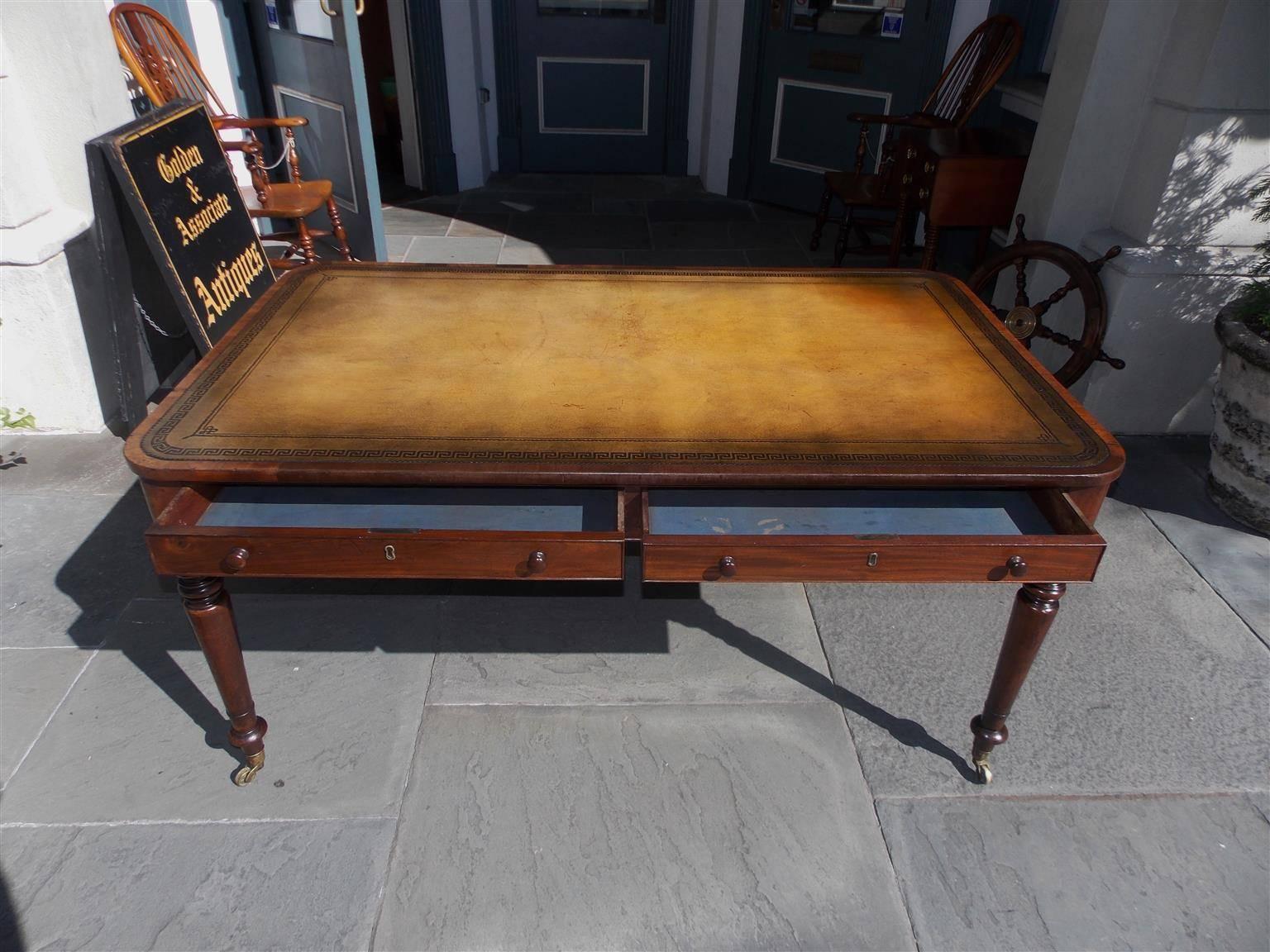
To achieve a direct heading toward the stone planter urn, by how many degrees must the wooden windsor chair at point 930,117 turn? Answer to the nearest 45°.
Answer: approximately 90° to its left

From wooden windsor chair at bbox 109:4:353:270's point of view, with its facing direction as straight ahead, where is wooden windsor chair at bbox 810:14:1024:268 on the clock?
wooden windsor chair at bbox 810:14:1024:268 is roughly at 11 o'clock from wooden windsor chair at bbox 109:4:353:270.

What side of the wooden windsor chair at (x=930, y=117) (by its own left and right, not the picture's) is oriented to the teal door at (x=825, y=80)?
right

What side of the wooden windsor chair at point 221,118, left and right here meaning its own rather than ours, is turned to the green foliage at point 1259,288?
front

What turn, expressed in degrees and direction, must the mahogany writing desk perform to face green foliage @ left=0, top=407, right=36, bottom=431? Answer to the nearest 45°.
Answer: approximately 135° to its right

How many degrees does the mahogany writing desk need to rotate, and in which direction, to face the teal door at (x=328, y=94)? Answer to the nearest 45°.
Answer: approximately 135° to its right

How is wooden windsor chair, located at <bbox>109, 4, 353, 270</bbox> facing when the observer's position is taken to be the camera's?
facing the viewer and to the right of the viewer

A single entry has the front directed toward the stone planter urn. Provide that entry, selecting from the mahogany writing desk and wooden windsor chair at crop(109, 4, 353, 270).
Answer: the wooden windsor chair

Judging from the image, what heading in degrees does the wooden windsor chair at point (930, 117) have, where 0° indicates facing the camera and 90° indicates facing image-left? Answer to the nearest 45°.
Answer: approximately 45°

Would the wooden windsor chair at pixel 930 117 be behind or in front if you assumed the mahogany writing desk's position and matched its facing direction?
behind

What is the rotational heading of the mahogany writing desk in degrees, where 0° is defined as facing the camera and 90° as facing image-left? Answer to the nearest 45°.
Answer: approximately 0°
